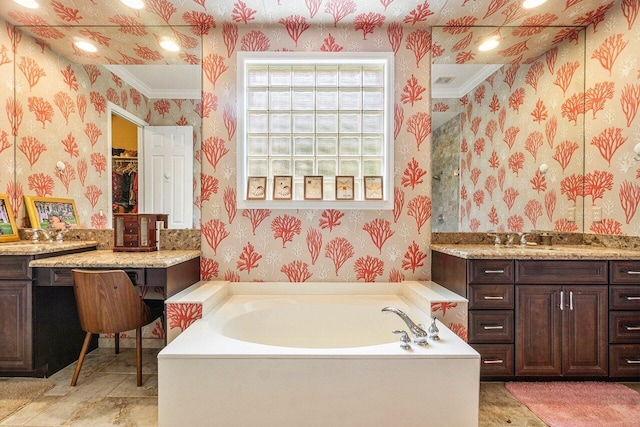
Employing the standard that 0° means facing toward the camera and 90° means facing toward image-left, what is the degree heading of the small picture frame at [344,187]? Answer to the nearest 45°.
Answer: approximately 0°

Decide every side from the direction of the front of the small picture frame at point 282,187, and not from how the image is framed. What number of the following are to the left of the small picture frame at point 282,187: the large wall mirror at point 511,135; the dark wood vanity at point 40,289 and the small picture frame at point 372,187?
2

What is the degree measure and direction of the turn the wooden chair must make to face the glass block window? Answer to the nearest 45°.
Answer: approximately 45° to its right

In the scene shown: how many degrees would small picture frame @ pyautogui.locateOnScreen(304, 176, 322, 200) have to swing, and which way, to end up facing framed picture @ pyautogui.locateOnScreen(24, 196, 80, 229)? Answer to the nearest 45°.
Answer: approximately 90° to its right

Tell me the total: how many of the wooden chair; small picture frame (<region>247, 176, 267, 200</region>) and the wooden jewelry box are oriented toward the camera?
2

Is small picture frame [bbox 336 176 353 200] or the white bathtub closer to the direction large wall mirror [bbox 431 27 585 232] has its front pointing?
the white bathtub

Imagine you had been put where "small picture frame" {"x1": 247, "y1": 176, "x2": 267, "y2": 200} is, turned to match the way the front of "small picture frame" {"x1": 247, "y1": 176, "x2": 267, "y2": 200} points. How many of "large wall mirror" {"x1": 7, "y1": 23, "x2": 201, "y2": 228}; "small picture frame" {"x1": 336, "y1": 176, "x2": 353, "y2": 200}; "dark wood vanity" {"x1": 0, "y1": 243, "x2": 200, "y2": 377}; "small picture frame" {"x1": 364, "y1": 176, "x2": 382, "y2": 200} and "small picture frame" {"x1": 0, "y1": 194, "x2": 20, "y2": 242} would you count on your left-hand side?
2

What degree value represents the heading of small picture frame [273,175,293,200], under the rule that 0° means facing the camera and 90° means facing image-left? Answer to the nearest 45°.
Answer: approximately 0°

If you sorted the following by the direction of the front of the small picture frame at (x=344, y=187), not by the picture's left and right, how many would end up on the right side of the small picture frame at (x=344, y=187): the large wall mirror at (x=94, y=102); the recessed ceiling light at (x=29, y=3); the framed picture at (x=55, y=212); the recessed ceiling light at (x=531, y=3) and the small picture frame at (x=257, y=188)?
4
